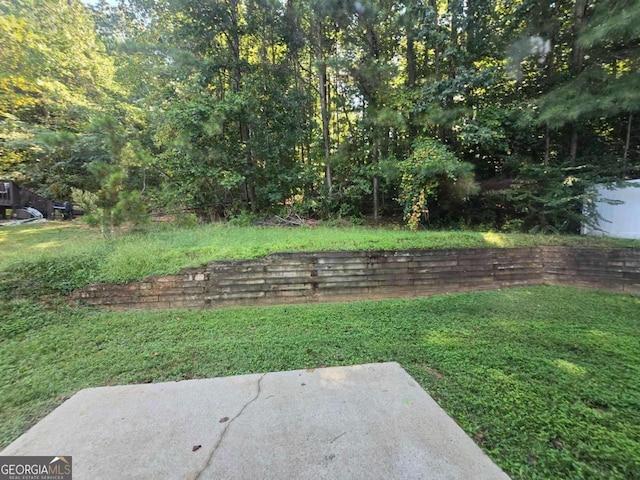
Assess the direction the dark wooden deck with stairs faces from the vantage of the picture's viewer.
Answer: facing to the right of the viewer
